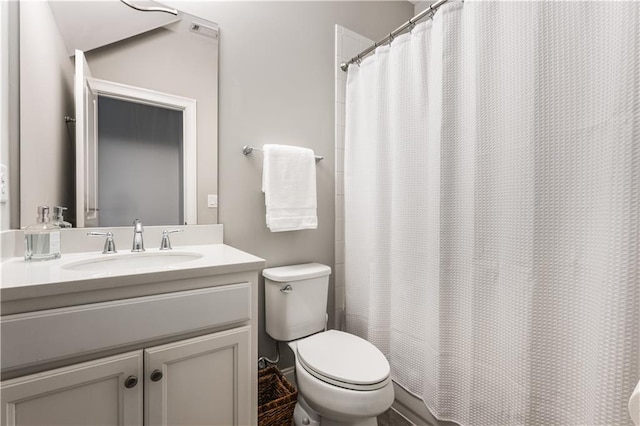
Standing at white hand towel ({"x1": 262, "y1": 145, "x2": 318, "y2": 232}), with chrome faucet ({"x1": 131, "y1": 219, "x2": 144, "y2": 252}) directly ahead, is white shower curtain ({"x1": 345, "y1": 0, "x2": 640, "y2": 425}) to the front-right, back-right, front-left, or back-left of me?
back-left

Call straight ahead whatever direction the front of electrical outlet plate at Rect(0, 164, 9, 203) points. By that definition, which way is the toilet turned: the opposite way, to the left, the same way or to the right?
to the right

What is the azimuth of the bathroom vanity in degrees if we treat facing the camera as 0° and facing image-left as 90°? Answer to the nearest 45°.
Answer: approximately 315°

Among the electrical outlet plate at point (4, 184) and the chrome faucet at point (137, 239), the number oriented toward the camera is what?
1

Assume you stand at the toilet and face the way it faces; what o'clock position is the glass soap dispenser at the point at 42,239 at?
The glass soap dispenser is roughly at 4 o'clock from the toilet.

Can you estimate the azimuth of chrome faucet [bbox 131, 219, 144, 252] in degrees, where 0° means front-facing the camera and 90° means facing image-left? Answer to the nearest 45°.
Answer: approximately 0°
